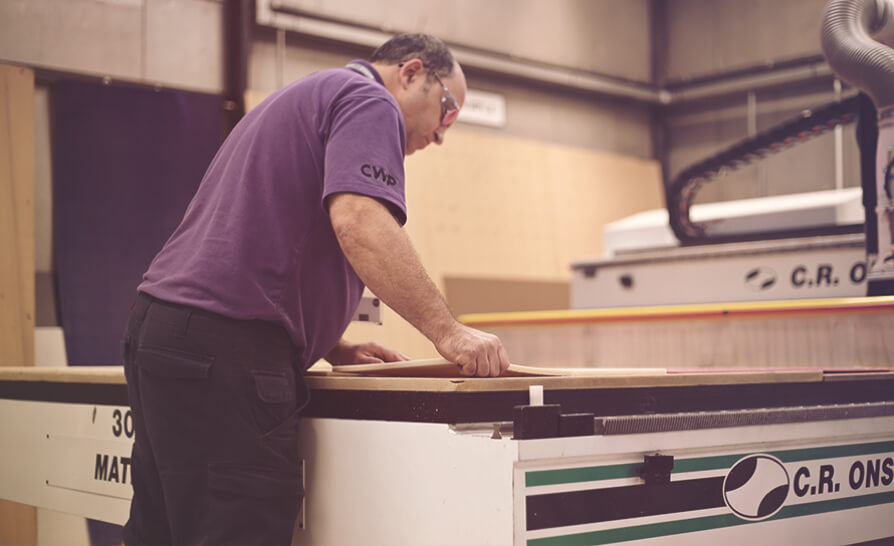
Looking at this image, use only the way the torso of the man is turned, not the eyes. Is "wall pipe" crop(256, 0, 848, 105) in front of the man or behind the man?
in front

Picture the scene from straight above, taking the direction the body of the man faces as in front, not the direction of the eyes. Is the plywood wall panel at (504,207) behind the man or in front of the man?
in front

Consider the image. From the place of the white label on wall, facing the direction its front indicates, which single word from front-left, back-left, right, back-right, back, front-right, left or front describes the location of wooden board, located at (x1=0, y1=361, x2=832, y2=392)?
front

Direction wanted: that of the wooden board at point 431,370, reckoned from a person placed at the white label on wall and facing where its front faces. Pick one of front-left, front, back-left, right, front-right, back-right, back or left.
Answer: front

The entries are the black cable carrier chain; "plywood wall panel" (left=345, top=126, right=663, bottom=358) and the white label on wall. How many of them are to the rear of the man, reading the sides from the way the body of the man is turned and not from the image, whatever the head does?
0

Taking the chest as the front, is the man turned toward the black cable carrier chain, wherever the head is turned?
yes

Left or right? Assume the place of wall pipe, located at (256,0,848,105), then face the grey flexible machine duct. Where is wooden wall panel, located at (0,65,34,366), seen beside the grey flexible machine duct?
right

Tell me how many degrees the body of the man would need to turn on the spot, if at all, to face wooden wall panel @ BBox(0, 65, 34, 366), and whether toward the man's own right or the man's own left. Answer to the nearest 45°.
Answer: approximately 90° to the man's own left

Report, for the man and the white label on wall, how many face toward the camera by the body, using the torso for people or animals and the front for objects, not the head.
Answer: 1

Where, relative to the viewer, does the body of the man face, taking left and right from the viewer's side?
facing away from the viewer and to the right of the viewer

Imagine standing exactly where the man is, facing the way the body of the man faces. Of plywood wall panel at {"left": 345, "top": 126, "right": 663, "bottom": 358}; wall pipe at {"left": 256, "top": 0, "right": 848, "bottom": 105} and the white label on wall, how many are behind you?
0

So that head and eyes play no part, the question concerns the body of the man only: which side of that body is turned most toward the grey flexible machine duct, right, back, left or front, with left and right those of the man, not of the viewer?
front

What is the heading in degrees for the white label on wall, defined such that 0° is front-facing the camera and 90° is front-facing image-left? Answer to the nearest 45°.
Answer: approximately 0°

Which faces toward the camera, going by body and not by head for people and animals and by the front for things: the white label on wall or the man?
the white label on wall

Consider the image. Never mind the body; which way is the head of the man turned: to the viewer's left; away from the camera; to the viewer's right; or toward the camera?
to the viewer's right

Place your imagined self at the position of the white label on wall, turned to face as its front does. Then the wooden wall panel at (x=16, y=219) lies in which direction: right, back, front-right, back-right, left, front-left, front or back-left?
front-right
